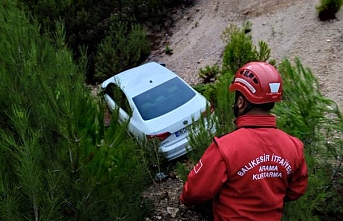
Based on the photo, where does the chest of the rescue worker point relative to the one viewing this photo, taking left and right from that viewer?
facing away from the viewer and to the left of the viewer

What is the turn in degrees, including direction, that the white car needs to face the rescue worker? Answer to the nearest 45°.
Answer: approximately 135° to its left

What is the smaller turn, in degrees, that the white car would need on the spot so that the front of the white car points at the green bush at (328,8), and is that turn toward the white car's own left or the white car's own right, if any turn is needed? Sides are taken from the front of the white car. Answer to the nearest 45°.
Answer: approximately 90° to the white car's own right

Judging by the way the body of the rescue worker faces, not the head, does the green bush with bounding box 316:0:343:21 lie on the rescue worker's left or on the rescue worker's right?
on the rescue worker's right

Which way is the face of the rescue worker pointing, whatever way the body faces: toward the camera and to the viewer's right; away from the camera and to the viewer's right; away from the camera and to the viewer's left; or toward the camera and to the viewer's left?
away from the camera and to the viewer's left

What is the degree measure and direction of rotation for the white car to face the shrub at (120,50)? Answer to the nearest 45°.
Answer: approximately 45° to its right

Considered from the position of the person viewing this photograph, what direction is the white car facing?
facing away from the viewer and to the left of the viewer

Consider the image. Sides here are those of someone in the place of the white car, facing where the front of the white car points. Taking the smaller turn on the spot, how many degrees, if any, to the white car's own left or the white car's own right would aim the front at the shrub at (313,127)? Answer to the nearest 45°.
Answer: approximately 180°

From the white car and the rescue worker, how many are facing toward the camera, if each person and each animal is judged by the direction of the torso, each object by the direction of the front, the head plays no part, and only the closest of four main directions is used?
0

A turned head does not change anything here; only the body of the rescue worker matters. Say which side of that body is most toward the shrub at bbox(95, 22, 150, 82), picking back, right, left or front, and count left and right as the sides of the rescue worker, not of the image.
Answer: front

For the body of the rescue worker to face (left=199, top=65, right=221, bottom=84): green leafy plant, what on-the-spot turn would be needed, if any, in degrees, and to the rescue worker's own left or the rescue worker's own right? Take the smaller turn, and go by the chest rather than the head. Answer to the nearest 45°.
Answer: approximately 45° to the rescue worker's own right

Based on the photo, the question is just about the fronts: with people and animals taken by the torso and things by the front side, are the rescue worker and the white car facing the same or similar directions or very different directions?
same or similar directions
